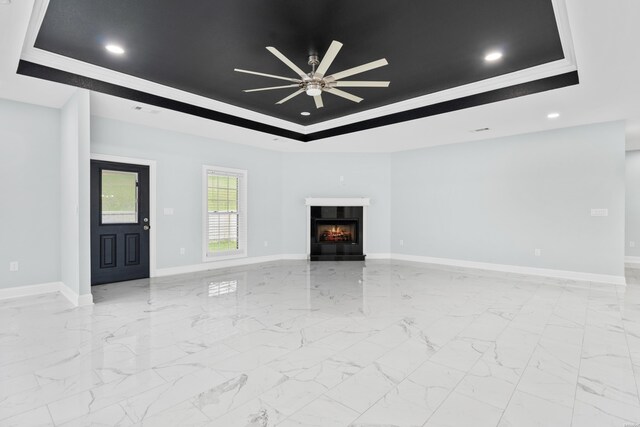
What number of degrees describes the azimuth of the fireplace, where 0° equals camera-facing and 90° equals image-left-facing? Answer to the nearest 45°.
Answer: approximately 0°

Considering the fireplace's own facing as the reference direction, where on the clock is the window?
The window is roughly at 2 o'clock from the fireplace.
